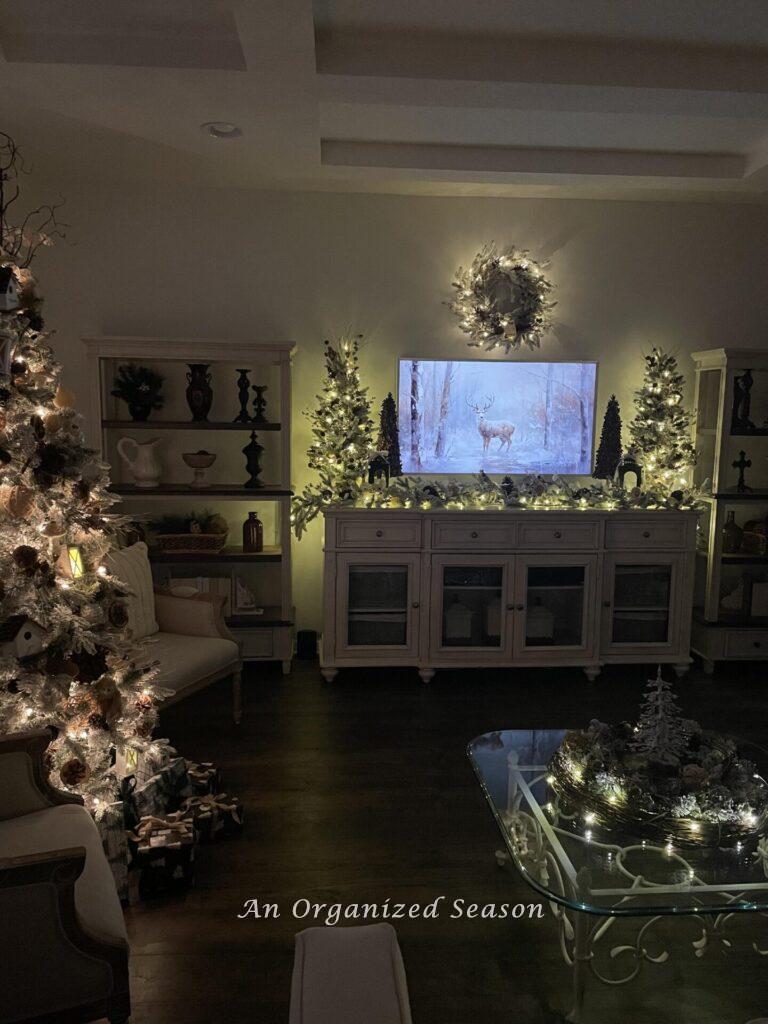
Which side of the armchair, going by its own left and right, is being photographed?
right

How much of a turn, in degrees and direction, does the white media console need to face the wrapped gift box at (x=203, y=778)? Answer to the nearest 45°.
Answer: approximately 45° to its right

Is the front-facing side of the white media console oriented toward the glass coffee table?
yes

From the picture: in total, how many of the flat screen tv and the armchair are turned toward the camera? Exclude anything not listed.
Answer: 1

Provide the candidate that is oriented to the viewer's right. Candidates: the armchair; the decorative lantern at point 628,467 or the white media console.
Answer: the armchair

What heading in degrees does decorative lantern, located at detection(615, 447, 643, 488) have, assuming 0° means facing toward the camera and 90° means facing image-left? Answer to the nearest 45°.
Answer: approximately 0°

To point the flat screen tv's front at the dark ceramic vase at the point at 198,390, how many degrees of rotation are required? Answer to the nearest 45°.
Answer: approximately 90° to its right

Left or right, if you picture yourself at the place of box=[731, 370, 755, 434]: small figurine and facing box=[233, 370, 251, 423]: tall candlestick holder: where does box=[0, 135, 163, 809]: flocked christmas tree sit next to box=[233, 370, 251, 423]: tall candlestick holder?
left

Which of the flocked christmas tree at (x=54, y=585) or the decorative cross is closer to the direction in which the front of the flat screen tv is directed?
the flocked christmas tree
